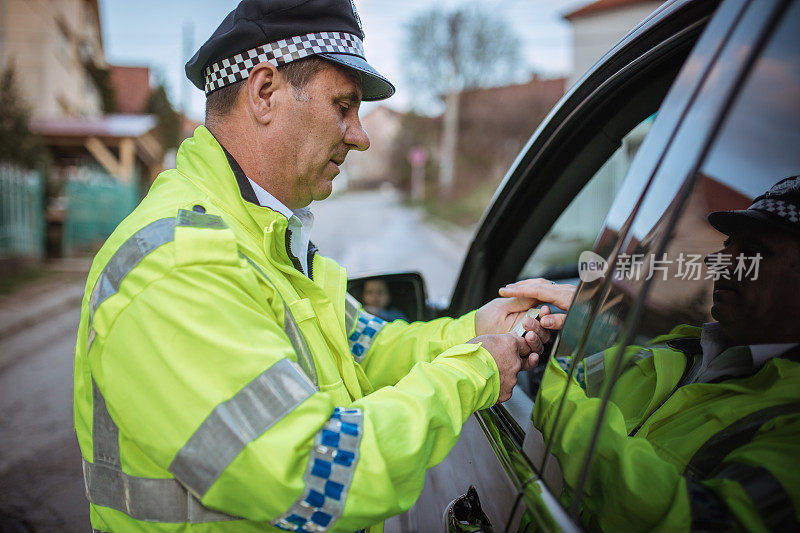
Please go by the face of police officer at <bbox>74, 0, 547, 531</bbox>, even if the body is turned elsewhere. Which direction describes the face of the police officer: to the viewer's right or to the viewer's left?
to the viewer's right

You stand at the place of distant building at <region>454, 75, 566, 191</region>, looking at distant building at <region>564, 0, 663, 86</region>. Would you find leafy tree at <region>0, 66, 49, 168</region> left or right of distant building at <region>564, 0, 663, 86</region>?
right

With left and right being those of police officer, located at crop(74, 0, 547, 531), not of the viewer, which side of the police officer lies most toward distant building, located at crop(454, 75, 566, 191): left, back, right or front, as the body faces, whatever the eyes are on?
left

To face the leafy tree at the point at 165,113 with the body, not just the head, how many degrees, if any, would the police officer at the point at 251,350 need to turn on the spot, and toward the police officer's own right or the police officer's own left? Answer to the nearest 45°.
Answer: approximately 90° to the police officer's own left

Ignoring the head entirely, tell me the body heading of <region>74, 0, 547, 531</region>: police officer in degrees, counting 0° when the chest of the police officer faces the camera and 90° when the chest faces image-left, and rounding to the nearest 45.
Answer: approximately 270°

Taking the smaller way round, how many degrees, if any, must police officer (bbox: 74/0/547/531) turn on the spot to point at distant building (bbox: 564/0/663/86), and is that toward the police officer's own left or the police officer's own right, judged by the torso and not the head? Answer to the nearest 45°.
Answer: approximately 45° to the police officer's own left

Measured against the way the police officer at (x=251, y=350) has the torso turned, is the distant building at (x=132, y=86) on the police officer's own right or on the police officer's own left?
on the police officer's own left

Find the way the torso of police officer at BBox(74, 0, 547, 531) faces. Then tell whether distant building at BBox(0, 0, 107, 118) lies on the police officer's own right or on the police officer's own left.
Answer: on the police officer's own left

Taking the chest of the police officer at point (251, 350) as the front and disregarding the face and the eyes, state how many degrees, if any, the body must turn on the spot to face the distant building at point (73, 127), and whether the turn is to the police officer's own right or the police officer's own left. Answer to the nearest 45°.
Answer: approximately 90° to the police officer's own left

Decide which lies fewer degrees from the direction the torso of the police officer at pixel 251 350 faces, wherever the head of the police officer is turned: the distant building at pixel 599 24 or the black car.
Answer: the black car

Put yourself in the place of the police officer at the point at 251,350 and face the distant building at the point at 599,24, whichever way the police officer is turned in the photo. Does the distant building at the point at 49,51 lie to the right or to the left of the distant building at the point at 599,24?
left
